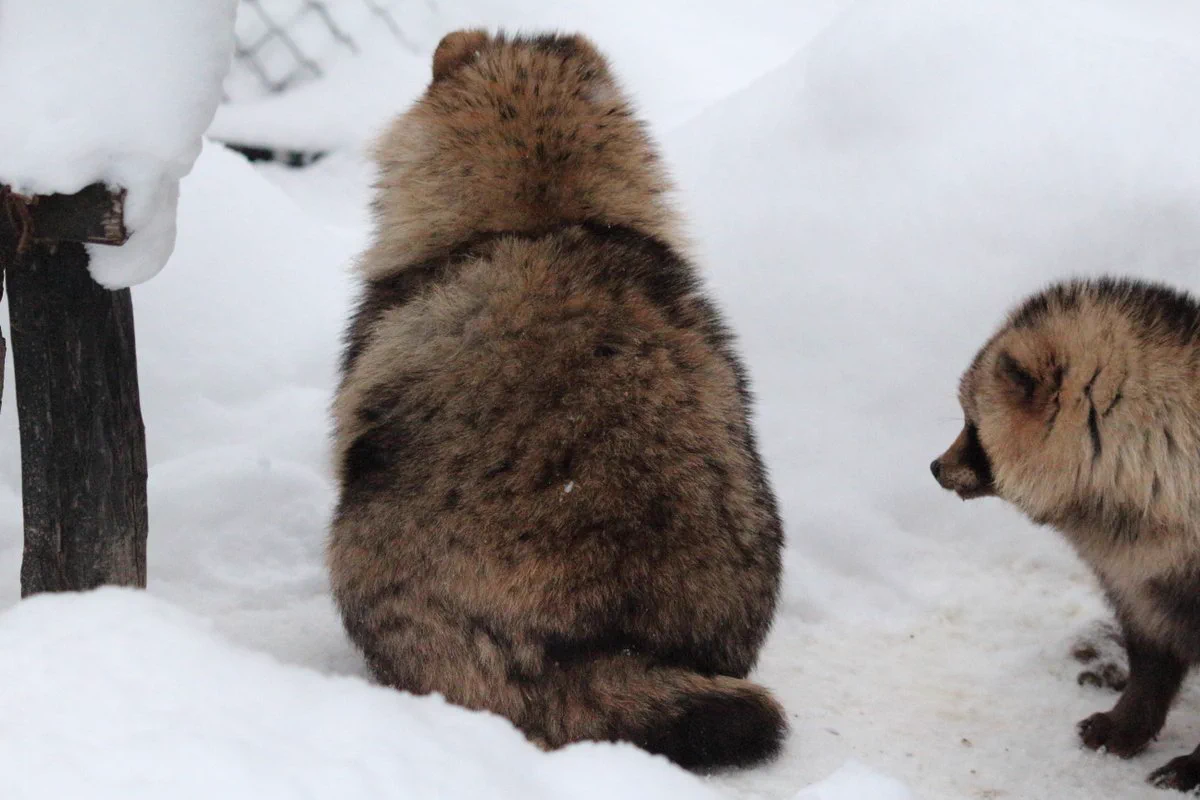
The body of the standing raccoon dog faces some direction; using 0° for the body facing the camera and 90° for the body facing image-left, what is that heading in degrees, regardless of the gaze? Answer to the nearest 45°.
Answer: approximately 90°

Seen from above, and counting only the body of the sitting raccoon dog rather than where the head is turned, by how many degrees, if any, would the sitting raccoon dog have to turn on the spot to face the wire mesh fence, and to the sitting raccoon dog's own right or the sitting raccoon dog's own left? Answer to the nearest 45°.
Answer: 0° — it already faces it

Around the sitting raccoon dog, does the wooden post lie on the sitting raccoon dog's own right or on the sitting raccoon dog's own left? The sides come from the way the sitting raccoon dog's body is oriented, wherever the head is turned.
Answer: on the sitting raccoon dog's own left

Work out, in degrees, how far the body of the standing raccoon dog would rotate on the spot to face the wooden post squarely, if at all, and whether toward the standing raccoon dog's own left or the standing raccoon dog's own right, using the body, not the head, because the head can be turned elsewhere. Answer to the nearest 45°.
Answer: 0° — it already faces it

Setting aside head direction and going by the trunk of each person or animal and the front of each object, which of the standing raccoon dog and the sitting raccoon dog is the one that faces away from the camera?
the sitting raccoon dog

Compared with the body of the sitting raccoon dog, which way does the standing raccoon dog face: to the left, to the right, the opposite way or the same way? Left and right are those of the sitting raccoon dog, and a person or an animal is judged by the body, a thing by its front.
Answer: to the left

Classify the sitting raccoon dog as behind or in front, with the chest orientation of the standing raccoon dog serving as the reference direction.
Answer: in front

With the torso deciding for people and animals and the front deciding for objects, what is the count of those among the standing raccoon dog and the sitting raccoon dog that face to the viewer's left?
1

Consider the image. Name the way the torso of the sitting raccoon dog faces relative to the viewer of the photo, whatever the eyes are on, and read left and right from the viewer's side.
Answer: facing away from the viewer

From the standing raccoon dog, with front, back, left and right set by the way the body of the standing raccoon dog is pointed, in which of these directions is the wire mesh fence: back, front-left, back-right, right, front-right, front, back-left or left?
front-right
